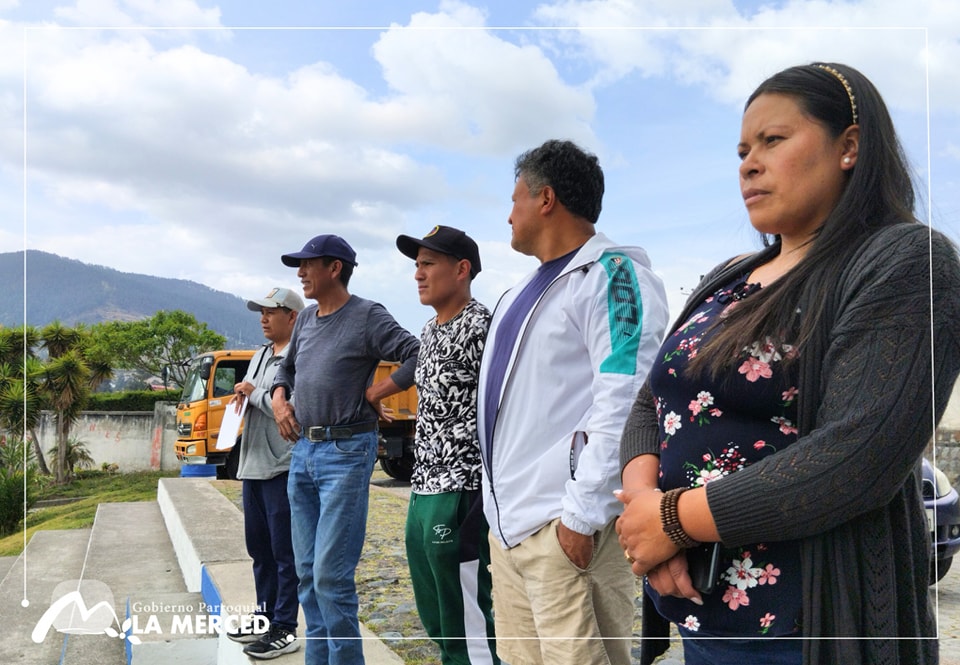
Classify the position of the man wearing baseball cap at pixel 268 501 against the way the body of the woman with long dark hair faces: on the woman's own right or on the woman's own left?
on the woman's own right

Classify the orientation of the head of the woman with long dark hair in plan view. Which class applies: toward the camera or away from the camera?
toward the camera

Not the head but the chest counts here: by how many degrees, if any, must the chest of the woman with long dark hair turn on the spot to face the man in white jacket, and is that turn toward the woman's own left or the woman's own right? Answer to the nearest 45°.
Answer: approximately 90° to the woman's own right

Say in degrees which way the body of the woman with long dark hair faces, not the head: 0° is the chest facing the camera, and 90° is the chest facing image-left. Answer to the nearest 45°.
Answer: approximately 45°

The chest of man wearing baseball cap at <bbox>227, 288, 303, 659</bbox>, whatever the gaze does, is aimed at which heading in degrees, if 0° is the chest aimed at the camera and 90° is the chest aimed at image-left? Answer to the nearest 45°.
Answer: approximately 45°

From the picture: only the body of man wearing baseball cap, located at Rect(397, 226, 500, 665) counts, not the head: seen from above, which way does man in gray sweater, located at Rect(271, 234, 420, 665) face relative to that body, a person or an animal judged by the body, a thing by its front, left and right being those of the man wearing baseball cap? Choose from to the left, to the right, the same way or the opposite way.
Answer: the same way

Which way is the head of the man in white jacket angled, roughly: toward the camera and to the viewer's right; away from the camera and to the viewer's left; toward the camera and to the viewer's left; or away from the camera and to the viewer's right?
away from the camera and to the viewer's left

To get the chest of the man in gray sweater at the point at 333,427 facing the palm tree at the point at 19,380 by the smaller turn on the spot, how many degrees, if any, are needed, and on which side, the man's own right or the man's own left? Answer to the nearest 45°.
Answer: approximately 90° to the man's own right

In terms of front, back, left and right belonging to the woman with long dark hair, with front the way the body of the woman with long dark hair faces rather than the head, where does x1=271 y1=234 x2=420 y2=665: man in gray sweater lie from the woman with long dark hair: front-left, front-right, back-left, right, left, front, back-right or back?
right

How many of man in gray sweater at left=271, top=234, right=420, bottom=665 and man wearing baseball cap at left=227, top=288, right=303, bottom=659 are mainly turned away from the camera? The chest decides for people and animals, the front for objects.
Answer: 0

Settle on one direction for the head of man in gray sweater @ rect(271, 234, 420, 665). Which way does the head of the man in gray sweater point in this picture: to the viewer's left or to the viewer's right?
to the viewer's left

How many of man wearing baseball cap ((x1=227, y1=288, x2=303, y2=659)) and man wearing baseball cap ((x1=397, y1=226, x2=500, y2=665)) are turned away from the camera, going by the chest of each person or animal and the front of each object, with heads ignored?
0
